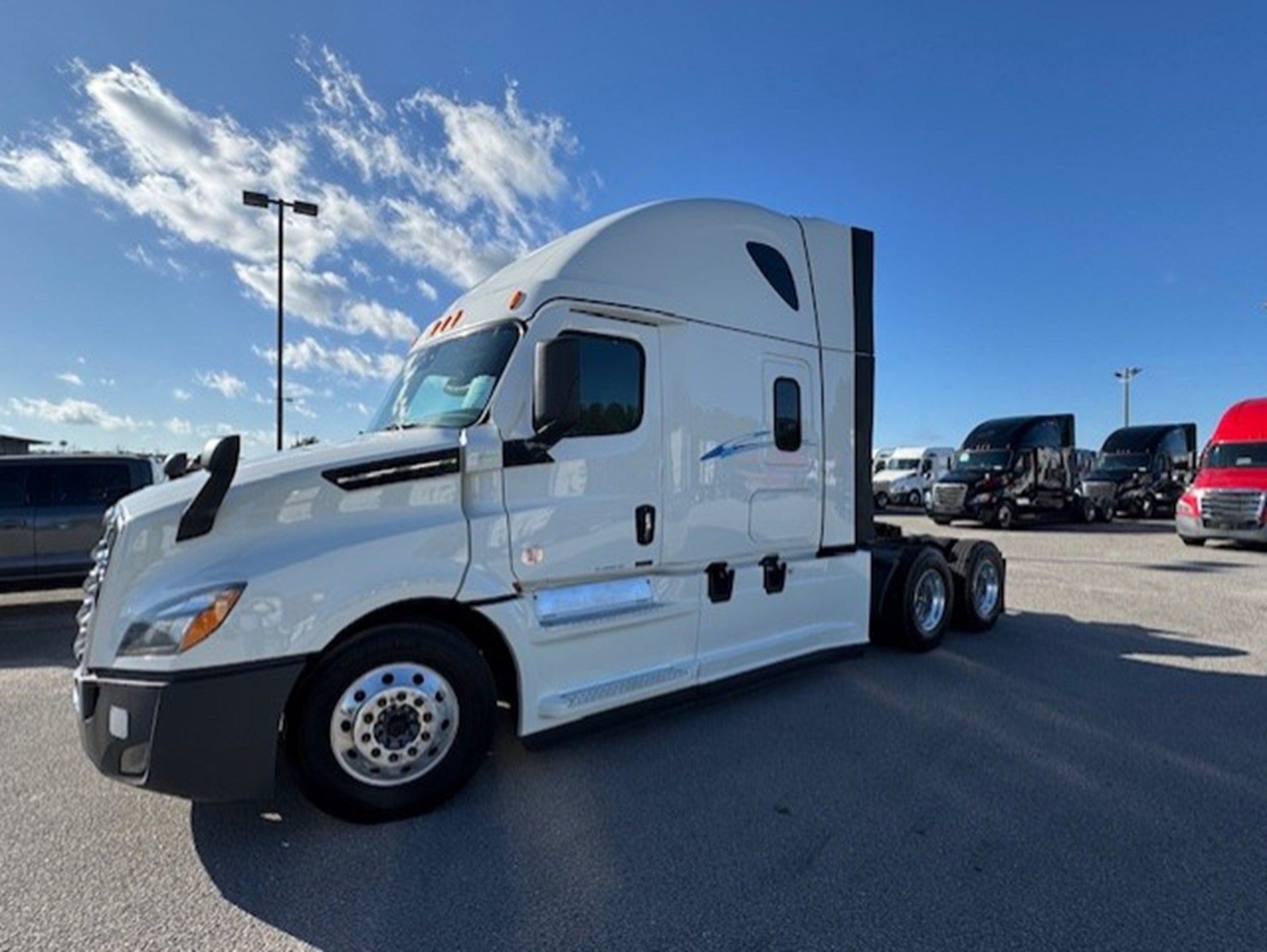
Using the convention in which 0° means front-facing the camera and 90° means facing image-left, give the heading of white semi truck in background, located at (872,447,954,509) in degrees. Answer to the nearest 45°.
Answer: approximately 45°

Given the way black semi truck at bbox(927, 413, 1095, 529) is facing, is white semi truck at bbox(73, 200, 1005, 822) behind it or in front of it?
in front

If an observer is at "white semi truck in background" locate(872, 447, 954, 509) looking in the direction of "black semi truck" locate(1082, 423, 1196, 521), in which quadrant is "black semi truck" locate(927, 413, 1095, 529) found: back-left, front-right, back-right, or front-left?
front-right

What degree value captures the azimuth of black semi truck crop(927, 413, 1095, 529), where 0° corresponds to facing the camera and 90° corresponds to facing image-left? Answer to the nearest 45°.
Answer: approximately 45°

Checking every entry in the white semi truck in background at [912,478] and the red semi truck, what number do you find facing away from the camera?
0

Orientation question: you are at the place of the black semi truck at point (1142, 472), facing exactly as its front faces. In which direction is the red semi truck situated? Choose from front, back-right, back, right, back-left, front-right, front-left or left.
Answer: front-left

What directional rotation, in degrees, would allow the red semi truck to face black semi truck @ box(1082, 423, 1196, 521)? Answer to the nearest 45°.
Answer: approximately 135° to its right

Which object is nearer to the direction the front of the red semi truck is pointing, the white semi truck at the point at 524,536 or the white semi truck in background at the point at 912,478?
the white semi truck

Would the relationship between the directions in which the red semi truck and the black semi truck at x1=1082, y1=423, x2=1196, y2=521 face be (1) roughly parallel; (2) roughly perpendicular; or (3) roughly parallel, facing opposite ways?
roughly parallel

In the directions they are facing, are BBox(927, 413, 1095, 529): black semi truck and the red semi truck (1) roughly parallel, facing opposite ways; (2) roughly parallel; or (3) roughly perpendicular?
roughly parallel

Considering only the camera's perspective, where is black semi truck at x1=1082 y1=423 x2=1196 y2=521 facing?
facing the viewer and to the left of the viewer

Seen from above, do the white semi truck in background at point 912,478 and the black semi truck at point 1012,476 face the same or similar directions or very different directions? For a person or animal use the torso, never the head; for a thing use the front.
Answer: same or similar directions
